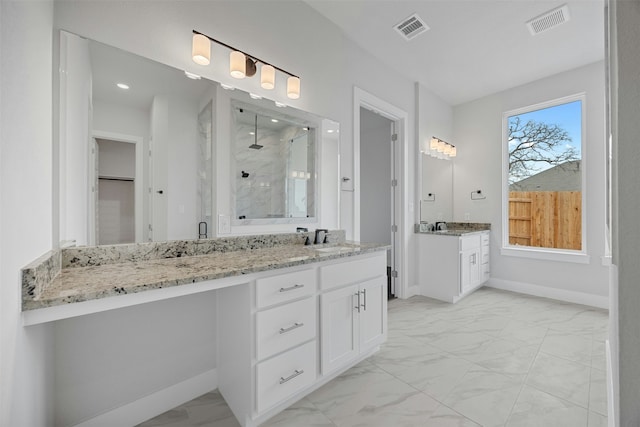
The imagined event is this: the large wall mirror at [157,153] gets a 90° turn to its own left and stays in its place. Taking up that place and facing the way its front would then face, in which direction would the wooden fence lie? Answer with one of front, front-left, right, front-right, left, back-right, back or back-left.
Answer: front-right

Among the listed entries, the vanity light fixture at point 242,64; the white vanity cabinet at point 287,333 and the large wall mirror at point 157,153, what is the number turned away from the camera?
0

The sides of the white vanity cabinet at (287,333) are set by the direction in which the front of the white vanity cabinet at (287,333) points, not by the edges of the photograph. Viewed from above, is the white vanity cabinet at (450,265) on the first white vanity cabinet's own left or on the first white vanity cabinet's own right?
on the first white vanity cabinet's own left

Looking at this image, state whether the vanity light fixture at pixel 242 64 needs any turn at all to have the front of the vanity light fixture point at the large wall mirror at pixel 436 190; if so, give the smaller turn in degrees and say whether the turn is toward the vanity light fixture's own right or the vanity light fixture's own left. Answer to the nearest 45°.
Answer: approximately 90° to the vanity light fixture's own left

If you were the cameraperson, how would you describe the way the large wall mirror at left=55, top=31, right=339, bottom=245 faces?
facing the viewer and to the right of the viewer

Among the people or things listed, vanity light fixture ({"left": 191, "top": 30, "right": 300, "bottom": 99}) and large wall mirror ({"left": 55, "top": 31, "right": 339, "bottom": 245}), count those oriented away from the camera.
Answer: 0

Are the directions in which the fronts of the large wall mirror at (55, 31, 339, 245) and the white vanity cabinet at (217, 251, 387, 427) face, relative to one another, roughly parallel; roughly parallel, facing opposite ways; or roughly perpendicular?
roughly parallel

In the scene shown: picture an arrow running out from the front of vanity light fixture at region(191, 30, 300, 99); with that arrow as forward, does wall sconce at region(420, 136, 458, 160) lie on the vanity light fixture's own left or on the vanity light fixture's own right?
on the vanity light fixture's own left

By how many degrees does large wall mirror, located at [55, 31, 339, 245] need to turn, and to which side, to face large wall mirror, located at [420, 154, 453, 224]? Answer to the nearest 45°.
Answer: approximately 45° to its left

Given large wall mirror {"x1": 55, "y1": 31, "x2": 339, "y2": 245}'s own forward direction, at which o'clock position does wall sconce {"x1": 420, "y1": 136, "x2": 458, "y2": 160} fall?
The wall sconce is roughly at 10 o'clock from the large wall mirror.

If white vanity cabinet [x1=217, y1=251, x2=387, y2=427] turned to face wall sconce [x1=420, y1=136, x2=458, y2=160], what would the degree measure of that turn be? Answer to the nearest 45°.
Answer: approximately 90° to its left

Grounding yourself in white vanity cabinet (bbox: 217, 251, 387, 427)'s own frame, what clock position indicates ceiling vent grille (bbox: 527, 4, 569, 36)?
The ceiling vent grille is roughly at 10 o'clock from the white vanity cabinet.

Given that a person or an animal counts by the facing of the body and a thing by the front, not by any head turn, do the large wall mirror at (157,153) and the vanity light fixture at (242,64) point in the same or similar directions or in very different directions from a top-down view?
same or similar directions
